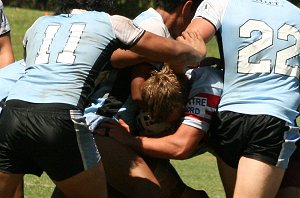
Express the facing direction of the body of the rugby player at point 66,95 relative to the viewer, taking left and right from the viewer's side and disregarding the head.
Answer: facing away from the viewer and to the right of the viewer
